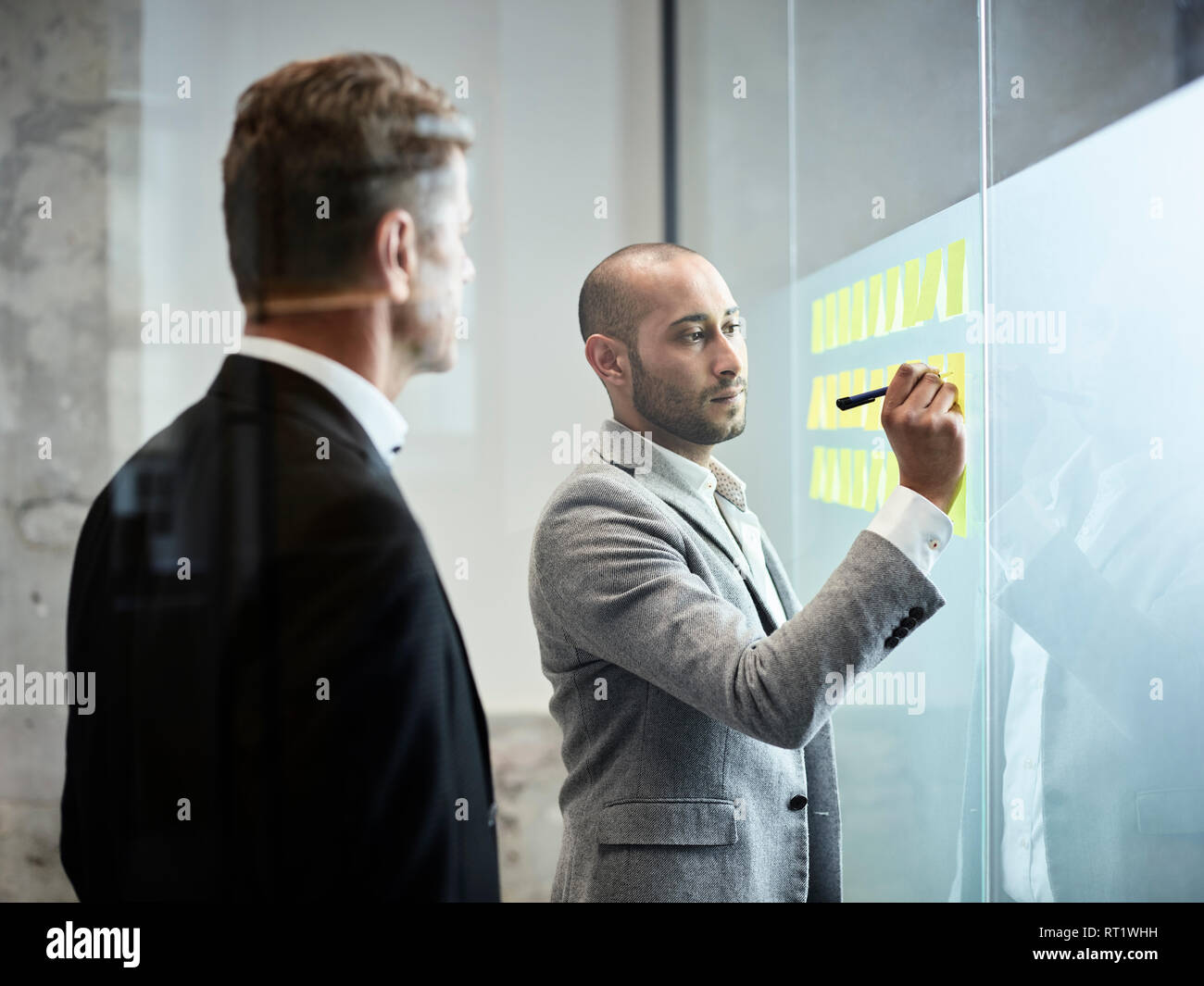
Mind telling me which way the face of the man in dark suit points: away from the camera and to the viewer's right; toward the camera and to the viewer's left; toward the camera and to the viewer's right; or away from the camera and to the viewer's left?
away from the camera and to the viewer's right

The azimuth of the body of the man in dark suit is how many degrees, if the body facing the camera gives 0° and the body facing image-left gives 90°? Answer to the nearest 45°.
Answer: approximately 225°
